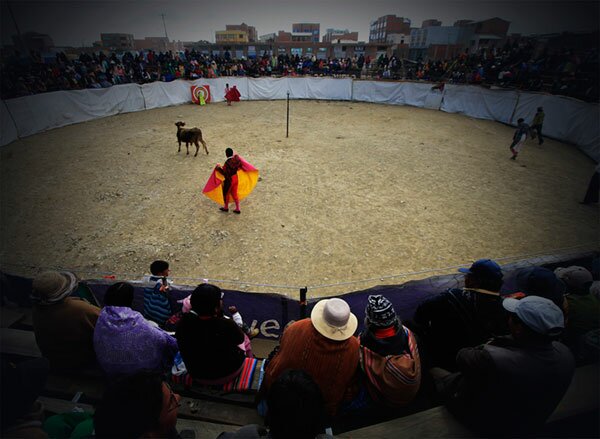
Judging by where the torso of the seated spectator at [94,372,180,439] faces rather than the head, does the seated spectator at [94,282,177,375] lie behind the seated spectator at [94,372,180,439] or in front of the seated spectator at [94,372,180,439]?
in front

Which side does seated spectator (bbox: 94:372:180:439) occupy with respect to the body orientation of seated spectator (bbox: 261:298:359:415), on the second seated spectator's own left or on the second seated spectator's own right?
on the second seated spectator's own left

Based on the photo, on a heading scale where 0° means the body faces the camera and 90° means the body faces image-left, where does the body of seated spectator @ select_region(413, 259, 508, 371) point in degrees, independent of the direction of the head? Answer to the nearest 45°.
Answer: approximately 135°

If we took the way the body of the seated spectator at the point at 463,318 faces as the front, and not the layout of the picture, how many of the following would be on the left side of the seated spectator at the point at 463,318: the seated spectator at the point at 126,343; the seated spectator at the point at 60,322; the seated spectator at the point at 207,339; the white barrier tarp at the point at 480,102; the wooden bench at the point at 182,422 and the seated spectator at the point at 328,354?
5

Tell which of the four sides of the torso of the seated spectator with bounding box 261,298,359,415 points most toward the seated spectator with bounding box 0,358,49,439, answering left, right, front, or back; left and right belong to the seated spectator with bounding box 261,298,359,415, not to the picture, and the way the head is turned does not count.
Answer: left

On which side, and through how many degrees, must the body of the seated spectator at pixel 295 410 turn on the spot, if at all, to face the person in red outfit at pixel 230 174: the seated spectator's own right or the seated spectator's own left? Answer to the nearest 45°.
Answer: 0° — they already face them

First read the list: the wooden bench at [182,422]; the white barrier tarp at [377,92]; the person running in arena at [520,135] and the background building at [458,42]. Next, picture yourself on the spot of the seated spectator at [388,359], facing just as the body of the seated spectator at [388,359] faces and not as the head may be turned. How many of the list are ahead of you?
3

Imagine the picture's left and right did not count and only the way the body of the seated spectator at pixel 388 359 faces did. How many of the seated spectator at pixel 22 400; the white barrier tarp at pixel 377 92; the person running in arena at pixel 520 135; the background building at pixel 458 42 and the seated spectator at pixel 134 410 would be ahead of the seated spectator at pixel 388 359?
3

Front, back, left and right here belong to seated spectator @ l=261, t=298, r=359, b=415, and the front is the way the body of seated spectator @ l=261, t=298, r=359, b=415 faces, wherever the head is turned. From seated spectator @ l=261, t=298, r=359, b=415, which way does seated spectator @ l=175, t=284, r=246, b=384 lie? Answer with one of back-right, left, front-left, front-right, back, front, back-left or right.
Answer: left

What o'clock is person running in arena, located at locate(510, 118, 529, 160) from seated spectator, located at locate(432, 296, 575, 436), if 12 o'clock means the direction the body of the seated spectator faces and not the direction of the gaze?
The person running in arena is roughly at 1 o'clock from the seated spectator.

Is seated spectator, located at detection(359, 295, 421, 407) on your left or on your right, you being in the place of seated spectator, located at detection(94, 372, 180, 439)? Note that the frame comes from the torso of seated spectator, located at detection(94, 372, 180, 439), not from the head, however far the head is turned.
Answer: on your right

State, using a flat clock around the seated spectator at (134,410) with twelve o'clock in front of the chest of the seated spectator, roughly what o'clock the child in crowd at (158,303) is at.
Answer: The child in crowd is roughly at 11 o'clock from the seated spectator.

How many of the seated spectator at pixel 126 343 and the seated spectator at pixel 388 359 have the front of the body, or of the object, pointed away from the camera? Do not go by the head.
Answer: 2

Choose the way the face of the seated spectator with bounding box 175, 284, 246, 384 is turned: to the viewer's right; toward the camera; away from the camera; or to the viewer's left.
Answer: away from the camera

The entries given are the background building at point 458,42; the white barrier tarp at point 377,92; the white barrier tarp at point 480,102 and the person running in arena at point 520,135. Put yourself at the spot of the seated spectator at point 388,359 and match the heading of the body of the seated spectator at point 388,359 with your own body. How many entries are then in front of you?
4

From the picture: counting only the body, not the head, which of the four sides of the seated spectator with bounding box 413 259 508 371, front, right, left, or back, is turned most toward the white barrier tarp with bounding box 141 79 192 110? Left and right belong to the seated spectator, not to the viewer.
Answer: front
